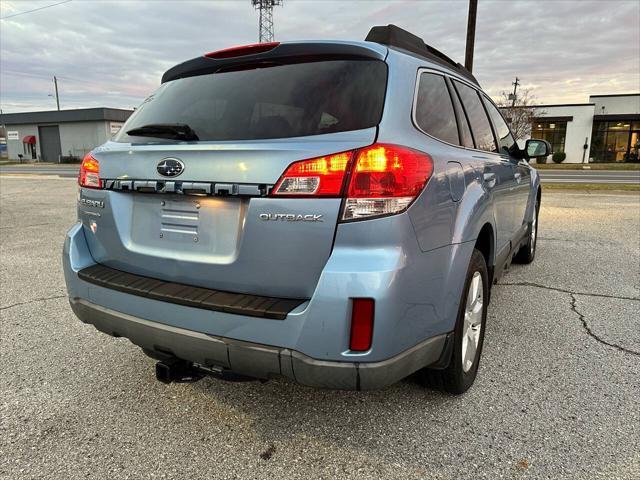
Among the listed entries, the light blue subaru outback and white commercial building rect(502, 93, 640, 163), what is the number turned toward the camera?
1

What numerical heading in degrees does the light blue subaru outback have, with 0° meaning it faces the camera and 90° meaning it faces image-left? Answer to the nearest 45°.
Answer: approximately 225°

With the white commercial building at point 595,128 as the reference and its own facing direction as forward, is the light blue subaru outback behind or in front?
in front

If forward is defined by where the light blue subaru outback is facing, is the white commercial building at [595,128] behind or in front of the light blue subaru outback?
in front

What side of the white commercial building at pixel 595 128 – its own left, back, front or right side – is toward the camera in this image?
front

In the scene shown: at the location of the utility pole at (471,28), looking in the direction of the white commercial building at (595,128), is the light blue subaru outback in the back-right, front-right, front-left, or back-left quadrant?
back-right

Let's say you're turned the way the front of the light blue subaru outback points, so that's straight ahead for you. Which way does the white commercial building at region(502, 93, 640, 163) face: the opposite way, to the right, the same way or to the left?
the opposite way

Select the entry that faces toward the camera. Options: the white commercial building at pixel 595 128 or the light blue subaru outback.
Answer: the white commercial building

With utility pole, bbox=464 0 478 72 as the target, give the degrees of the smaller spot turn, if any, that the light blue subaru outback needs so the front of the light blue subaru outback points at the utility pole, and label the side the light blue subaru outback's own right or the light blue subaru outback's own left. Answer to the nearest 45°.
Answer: approximately 45° to the light blue subaru outback's own left
